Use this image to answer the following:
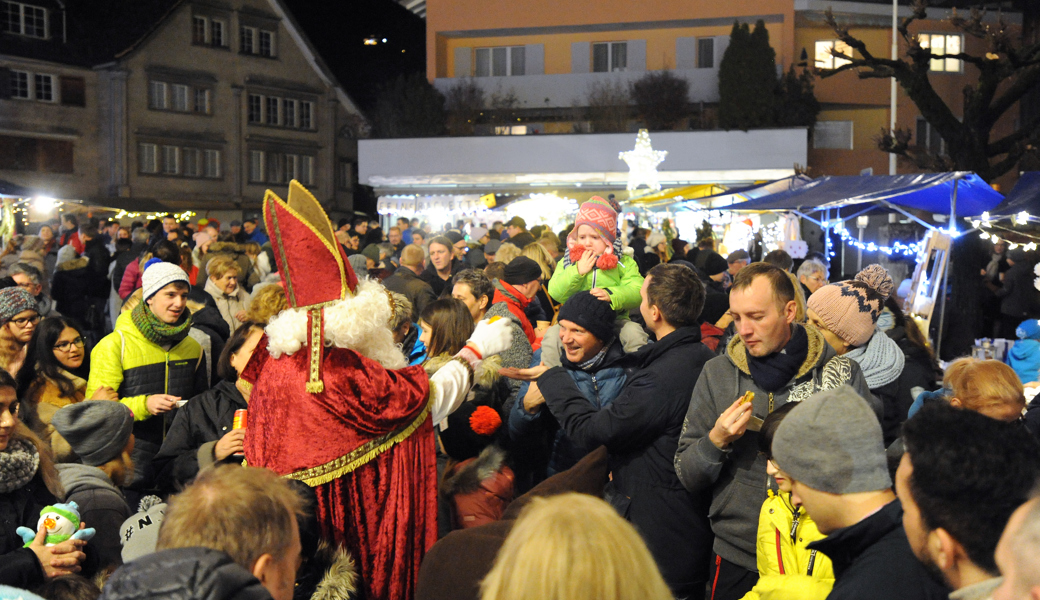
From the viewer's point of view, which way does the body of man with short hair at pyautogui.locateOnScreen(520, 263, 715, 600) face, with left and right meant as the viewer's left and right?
facing away from the viewer and to the left of the viewer

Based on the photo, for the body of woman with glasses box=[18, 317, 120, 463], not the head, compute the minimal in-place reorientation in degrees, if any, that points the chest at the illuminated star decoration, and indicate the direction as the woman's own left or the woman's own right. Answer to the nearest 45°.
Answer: approximately 90° to the woman's own left

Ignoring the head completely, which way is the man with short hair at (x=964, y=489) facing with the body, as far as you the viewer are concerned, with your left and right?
facing away from the viewer and to the left of the viewer

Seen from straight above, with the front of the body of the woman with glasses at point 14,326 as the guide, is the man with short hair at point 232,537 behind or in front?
in front

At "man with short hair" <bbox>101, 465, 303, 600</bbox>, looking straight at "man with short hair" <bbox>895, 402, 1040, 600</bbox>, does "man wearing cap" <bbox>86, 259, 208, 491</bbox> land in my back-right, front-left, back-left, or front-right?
back-left

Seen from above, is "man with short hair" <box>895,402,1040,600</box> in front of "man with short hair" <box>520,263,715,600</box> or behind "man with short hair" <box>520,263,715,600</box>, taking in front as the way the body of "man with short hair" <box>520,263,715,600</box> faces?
behind

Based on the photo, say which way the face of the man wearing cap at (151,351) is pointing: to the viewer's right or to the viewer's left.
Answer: to the viewer's right

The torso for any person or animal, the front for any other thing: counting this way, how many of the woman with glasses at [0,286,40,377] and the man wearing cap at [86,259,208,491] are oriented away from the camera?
0
